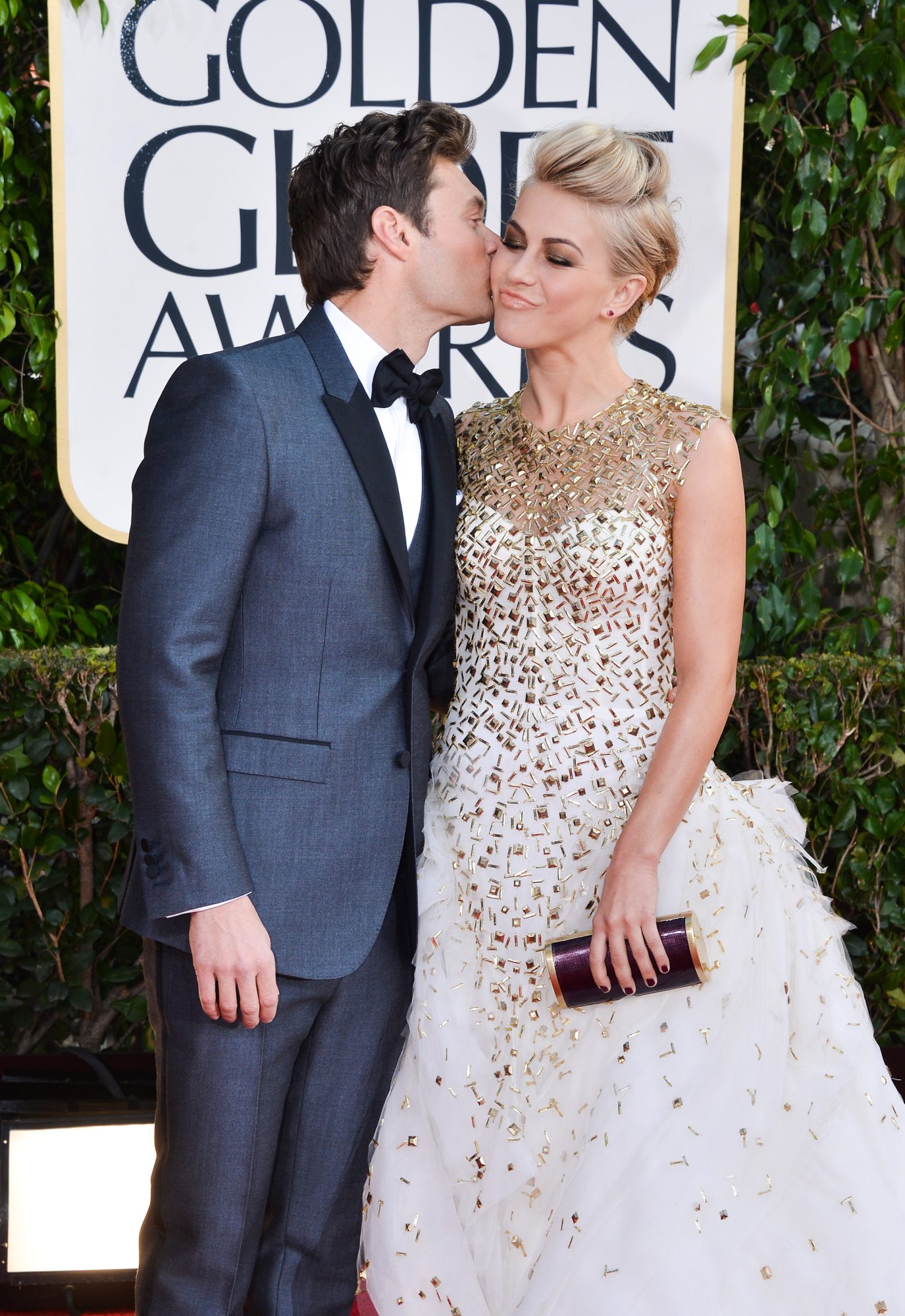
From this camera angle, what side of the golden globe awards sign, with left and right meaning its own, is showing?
front
